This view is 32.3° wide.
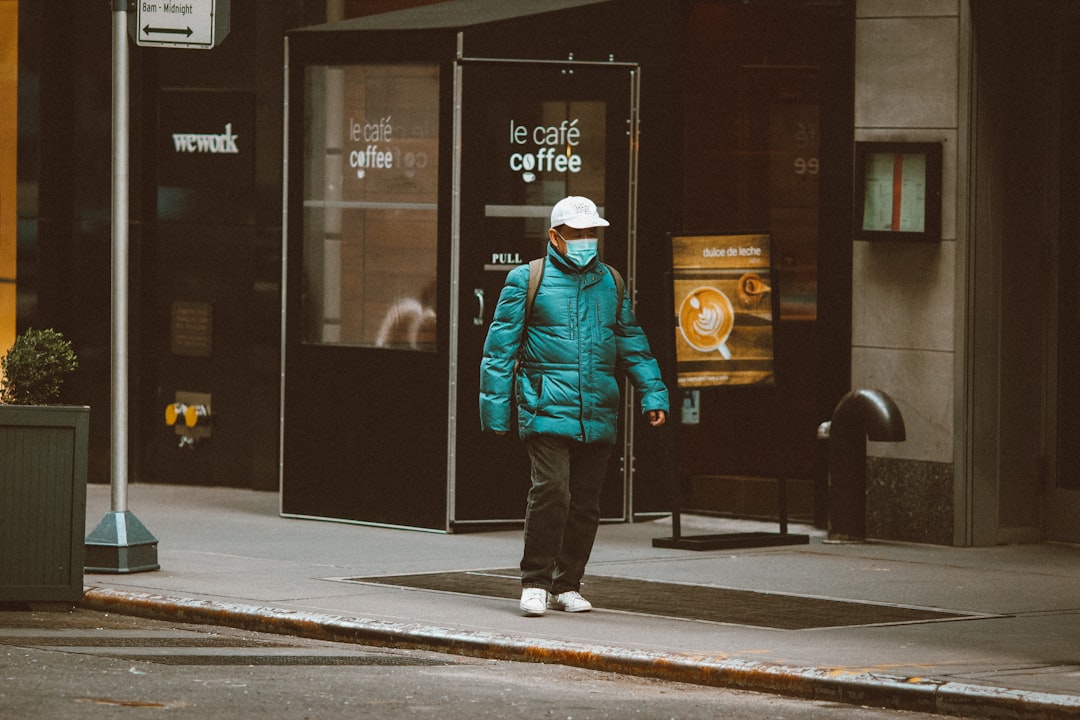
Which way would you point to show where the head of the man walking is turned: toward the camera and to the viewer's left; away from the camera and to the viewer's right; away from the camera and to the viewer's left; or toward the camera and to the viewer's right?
toward the camera and to the viewer's right

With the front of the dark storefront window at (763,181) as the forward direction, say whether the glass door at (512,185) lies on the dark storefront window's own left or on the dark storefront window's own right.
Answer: on the dark storefront window's own right

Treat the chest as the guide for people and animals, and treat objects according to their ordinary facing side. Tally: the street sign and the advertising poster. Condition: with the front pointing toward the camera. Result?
2

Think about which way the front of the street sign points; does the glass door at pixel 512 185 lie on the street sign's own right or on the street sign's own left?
on the street sign's own left

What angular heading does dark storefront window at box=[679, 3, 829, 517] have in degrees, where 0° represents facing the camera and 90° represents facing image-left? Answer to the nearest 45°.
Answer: approximately 0°

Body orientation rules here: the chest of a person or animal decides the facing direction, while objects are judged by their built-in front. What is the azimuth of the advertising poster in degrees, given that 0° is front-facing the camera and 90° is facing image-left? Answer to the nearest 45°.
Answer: approximately 0°
